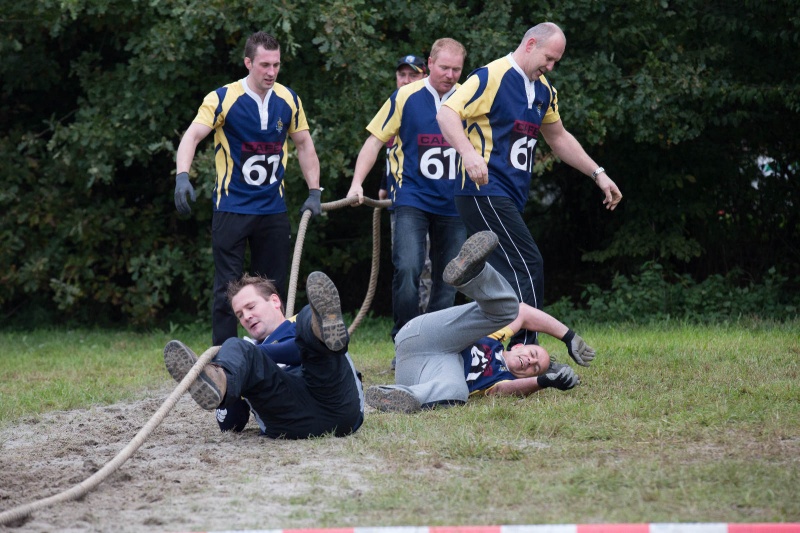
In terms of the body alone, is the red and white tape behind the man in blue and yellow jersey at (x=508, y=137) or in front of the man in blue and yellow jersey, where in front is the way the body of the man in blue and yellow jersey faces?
in front

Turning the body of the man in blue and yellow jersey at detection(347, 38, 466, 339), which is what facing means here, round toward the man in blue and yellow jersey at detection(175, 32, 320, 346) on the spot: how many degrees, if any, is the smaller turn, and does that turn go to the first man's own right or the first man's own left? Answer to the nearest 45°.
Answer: approximately 135° to the first man's own right

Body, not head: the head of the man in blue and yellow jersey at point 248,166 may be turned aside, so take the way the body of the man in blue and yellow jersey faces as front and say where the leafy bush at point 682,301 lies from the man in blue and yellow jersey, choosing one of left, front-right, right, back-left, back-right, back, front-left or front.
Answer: left

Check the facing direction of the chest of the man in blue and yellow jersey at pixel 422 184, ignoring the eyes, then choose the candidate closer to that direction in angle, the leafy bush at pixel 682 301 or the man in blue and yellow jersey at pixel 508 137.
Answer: the man in blue and yellow jersey

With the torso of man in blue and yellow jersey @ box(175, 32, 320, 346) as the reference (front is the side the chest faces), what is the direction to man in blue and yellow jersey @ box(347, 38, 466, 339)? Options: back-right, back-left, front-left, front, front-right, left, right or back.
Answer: front-left

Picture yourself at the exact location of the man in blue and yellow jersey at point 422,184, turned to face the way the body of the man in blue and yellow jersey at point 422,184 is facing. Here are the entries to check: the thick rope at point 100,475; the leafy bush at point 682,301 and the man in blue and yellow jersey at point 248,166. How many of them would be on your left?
1

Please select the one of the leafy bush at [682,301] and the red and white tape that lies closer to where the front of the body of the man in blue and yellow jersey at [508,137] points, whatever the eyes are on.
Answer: the red and white tape

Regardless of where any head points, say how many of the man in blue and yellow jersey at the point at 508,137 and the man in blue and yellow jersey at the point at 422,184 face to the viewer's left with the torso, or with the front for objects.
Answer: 0

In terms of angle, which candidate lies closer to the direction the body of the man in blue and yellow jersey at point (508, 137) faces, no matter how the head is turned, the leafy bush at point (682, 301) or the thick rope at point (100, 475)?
the thick rope

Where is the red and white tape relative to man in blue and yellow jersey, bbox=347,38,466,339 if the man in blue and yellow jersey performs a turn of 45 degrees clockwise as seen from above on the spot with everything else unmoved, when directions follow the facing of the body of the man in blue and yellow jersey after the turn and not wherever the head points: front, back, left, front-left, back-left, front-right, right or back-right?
front

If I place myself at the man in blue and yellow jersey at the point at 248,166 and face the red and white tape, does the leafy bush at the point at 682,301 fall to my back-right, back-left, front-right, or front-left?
back-left

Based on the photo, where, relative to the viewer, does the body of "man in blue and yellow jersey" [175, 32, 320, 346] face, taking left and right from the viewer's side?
facing the viewer and to the right of the viewer

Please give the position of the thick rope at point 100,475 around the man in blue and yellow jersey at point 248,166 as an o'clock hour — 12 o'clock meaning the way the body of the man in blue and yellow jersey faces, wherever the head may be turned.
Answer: The thick rope is roughly at 2 o'clock from the man in blue and yellow jersey.
